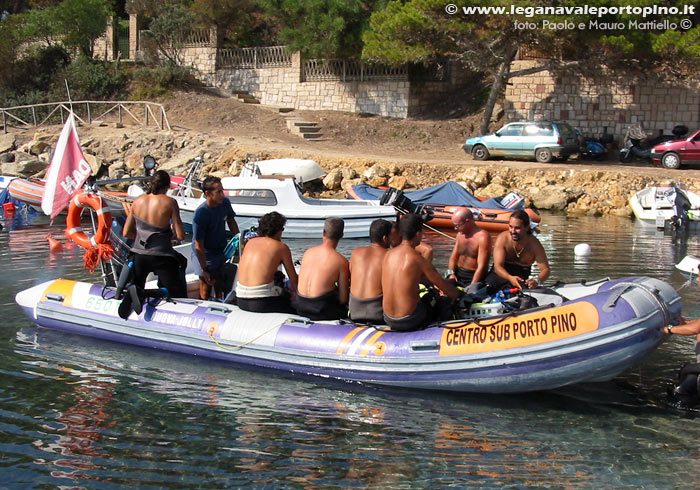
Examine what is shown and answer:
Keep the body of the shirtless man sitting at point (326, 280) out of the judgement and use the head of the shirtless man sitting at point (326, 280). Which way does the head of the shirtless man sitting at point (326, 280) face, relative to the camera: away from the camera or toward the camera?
away from the camera

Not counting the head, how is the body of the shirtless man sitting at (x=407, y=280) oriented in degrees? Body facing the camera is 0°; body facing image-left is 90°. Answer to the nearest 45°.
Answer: approximately 225°

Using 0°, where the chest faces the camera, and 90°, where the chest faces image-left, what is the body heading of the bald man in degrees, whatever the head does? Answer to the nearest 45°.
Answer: approximately 45°

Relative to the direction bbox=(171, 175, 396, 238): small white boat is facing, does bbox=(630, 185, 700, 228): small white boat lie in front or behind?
behind

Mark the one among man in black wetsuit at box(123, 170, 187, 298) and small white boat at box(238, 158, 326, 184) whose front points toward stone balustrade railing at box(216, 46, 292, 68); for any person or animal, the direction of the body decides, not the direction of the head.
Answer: the man in black wetsuit

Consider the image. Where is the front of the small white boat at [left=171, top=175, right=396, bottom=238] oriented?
to the viewer's left

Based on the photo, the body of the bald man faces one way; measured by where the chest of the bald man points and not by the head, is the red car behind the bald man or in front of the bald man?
behind

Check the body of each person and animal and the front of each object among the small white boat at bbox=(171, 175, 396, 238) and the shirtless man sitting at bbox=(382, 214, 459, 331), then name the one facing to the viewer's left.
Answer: the small white boat

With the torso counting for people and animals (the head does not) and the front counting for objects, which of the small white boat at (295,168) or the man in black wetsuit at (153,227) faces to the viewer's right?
the small white boat

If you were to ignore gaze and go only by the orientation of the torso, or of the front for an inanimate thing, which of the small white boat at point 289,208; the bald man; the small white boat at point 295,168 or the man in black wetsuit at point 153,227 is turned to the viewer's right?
the small white boat at point 295,168

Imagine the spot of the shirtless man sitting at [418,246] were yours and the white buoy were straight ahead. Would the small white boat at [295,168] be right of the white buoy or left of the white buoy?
left

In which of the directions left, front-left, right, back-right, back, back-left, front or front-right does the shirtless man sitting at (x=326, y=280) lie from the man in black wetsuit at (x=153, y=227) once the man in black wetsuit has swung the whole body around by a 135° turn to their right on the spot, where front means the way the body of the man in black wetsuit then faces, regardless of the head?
front

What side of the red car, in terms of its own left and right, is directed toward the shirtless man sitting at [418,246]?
left
